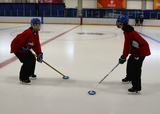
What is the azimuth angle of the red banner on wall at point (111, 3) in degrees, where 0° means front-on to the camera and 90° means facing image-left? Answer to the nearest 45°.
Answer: approximately 0°
